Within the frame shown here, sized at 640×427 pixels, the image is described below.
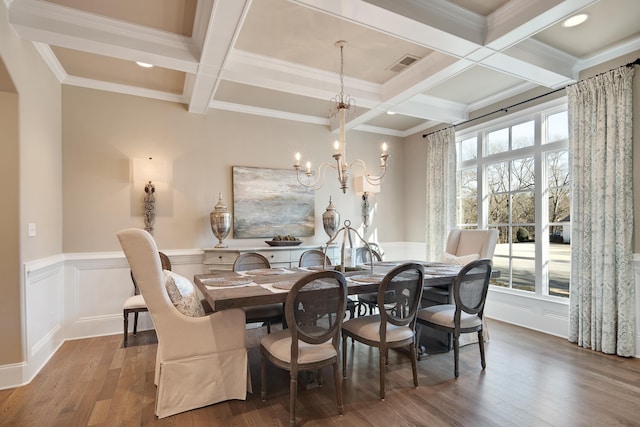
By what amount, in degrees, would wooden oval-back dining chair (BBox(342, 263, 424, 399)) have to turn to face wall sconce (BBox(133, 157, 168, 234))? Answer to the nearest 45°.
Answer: approximately 45° to its left

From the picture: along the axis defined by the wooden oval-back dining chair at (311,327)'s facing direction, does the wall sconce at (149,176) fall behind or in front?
in front

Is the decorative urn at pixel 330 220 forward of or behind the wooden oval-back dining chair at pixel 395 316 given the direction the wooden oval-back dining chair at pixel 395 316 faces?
forward

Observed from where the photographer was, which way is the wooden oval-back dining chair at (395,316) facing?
facing away from the viewer and to the left of the viewer

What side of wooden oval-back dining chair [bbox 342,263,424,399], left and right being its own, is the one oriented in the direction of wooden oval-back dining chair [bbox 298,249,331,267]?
front

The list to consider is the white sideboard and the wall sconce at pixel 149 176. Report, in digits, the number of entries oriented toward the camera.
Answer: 2

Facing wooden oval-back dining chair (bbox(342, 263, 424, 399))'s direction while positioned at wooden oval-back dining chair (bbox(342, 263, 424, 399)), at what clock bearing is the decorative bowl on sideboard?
The decorative bowl on sideboard is roughly at 12 o'clock from the wooden oval-back dining chair.

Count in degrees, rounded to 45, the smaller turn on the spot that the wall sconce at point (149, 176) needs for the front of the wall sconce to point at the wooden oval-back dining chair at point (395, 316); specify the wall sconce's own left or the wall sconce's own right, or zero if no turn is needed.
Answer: approximately 45° to the wall sconce's own left

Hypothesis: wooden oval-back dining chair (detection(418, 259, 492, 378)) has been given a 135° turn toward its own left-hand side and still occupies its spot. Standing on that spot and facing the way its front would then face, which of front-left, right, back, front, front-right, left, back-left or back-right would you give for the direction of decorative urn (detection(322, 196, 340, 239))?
back-right

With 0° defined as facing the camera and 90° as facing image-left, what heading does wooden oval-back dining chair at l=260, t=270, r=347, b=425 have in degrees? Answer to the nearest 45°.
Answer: approximately 135°

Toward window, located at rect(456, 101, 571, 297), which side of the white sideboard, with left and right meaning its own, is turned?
left

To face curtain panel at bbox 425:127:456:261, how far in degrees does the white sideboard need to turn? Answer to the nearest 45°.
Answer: approximately 90° to its left

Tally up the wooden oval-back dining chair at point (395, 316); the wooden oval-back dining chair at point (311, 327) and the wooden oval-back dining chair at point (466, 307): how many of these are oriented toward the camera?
0

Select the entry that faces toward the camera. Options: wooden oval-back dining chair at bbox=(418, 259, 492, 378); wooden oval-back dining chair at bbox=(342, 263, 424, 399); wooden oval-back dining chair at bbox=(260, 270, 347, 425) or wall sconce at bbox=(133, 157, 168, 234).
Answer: the wall sconce

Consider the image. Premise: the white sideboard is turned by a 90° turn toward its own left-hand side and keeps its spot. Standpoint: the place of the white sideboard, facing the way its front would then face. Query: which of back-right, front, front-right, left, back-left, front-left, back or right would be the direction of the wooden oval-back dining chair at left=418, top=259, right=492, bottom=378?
front-right

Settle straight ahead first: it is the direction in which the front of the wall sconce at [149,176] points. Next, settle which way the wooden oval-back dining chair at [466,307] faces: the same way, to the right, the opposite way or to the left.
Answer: the opposite way

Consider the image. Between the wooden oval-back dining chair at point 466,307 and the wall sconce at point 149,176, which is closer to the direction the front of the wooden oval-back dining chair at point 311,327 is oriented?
the wall sconce

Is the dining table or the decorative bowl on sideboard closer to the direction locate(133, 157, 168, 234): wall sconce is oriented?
the dining table

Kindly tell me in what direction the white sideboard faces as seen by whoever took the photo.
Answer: facing the viewer

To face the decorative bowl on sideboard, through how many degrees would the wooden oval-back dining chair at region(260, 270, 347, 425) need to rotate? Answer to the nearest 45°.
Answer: approximately 45° to its right

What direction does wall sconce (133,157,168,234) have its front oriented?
toward the camera
